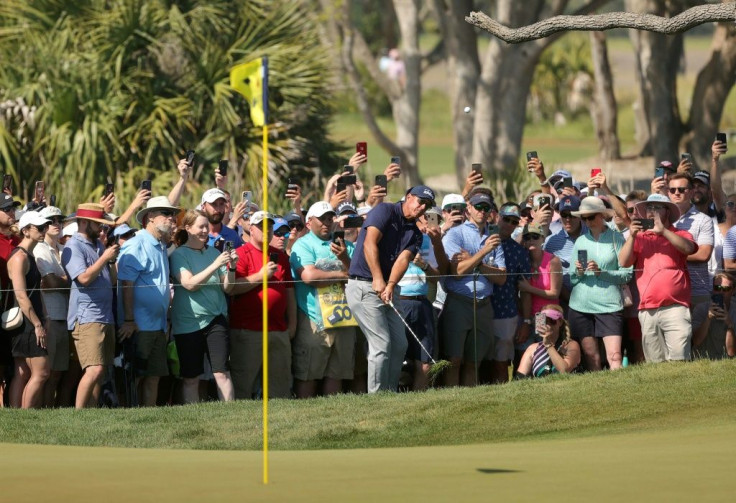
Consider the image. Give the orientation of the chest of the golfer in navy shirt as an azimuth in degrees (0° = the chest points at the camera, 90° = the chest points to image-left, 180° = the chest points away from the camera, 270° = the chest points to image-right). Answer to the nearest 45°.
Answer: approximately 315°

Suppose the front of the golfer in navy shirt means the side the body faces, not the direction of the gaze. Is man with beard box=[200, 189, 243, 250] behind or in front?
behind

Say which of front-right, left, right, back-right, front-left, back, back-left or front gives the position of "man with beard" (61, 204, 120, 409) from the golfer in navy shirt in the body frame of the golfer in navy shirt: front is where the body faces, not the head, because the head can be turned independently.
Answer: back-right

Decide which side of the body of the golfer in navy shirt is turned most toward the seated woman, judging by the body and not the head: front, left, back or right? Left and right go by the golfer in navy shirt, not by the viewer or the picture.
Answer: left

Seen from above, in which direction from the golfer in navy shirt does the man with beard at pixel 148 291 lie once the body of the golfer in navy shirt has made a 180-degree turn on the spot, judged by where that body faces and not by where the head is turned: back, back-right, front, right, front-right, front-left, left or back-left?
front-left

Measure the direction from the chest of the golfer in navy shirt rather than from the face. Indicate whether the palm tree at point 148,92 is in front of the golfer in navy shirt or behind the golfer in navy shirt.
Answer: behind

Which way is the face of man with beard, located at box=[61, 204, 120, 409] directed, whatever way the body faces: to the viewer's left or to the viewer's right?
to the viewer's right
